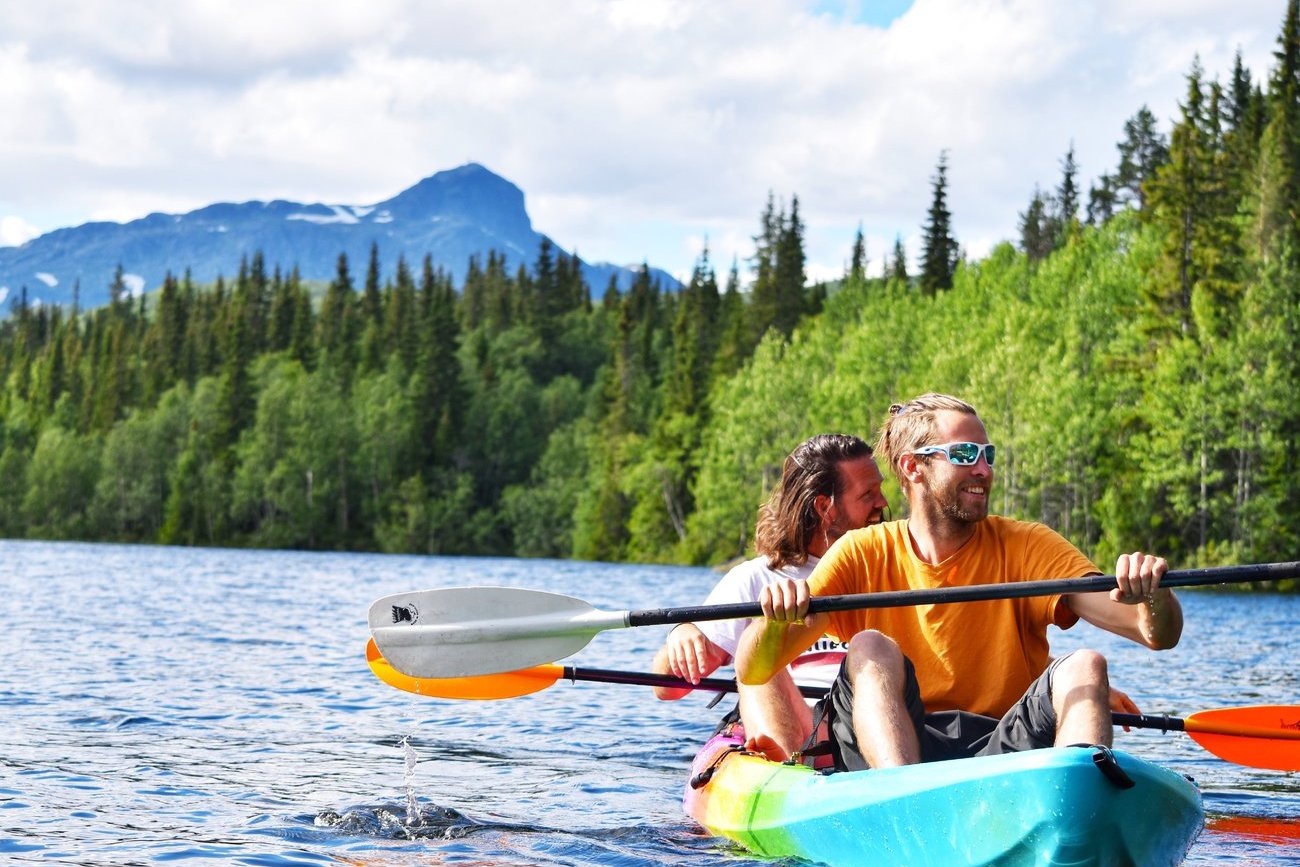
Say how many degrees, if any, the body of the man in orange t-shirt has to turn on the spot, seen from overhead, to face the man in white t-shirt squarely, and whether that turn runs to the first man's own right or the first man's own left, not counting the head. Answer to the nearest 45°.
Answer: approximately 135° to the first man's own right

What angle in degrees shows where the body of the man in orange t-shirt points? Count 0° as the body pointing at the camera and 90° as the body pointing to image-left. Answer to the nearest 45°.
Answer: approximately 0°

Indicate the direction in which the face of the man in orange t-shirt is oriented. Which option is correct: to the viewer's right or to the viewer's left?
to the viewer's right

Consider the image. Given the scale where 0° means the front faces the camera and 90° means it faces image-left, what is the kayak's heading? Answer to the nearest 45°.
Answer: approximately 315°
